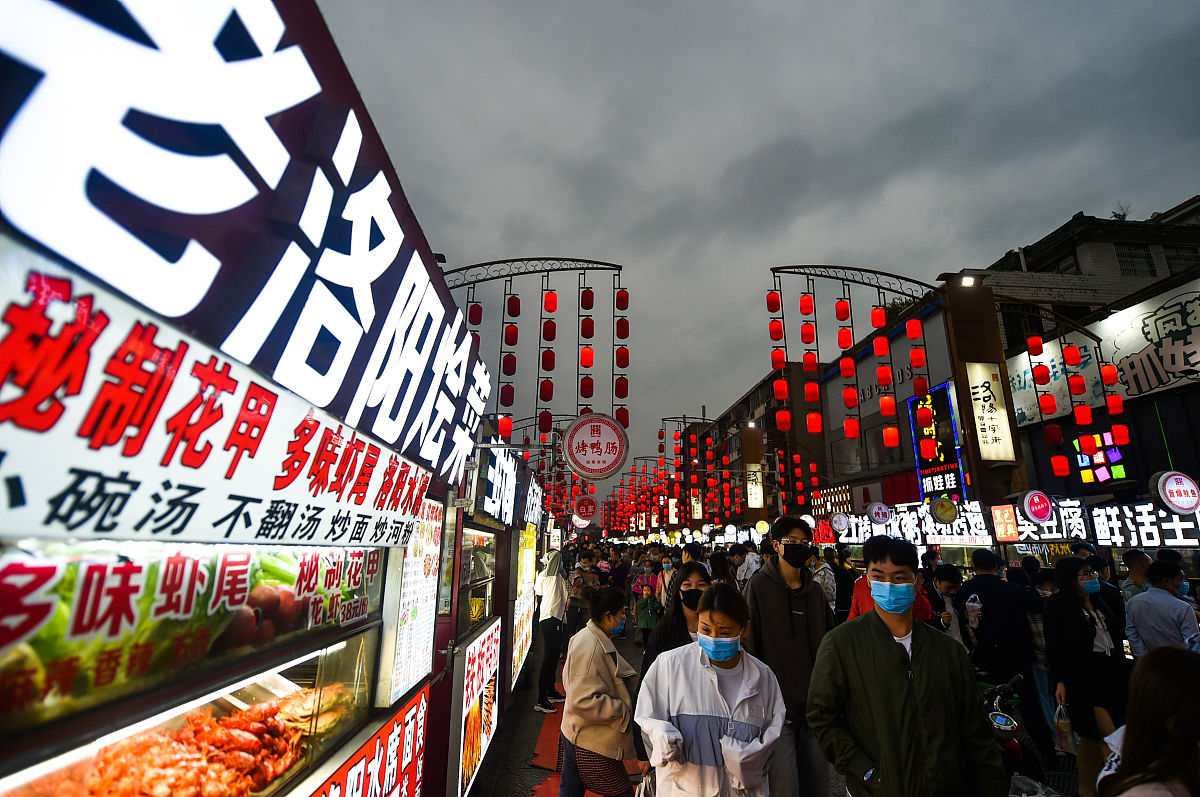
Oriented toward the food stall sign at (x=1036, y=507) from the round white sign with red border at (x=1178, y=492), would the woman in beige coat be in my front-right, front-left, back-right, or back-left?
back-left

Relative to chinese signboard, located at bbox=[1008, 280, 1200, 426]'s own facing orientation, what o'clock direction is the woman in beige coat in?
The woman in beige coat is roughly at 11 o'clock from the chinese signboard.

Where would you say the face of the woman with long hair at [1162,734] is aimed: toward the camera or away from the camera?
away from the camera

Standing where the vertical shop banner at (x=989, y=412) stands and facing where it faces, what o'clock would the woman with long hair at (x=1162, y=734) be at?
The woman with long hair is roughly at 12 o'clock from the vertical shop banner.

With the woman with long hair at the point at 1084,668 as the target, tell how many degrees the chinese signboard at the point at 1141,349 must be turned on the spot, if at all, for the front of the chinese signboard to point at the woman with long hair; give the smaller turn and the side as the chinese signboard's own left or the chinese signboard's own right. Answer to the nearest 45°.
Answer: approximately 45° to the chinese signboard's own left

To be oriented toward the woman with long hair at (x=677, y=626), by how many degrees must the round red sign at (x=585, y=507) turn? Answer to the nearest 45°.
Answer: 0° — it already faces them

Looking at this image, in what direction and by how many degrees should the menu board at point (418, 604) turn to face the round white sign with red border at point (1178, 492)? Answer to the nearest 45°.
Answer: approximately 45° to its left

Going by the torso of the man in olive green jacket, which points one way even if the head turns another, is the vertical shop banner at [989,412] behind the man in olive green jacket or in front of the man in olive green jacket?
behind
